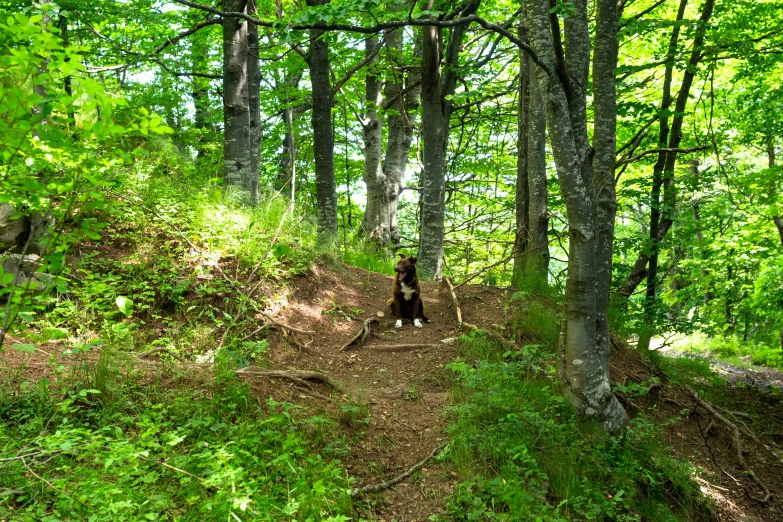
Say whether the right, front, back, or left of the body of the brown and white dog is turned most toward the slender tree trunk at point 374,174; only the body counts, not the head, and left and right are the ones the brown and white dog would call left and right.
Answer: back

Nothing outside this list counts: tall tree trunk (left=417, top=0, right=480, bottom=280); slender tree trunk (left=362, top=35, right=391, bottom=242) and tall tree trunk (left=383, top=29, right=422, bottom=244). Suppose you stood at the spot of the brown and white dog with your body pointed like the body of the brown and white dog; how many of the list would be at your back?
3

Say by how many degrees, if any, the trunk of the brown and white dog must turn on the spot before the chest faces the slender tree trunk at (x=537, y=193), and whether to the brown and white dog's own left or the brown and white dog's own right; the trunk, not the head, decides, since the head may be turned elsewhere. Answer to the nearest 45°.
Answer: approximately 90° to the brown and white dog's own left

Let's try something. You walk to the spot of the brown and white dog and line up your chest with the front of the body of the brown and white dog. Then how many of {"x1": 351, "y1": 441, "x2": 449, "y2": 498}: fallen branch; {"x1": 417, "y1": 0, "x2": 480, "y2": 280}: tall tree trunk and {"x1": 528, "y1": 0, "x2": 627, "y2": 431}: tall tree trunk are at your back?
1

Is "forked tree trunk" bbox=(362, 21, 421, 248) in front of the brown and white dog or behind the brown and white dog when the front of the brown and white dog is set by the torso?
behind

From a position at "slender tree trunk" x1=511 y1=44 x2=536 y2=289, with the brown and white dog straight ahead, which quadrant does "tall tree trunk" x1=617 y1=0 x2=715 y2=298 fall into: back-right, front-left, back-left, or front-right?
back-left

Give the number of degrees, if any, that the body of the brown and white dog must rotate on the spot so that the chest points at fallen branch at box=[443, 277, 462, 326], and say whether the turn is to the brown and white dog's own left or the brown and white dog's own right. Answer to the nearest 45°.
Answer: approximately 135° to the brown and white dog's own left

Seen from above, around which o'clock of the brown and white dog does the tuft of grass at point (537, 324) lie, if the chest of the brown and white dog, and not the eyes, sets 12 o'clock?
The tuft of grass is roughly at 10 o'clock from the brown and white dog.

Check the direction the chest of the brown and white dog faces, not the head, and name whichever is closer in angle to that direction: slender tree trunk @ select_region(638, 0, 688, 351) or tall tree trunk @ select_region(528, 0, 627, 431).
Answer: the tall tree trunk

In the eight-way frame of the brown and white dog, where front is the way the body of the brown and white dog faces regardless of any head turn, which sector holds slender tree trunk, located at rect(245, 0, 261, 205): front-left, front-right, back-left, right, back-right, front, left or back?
back-right

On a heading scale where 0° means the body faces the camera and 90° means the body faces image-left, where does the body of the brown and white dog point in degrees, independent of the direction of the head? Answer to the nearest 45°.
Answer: approximately 0°

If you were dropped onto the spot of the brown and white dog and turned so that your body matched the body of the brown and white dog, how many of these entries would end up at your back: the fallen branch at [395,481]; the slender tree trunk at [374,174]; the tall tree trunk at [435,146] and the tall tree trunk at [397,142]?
3

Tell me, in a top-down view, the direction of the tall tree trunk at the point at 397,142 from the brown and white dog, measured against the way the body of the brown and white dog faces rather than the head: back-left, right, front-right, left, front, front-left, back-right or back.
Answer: back
